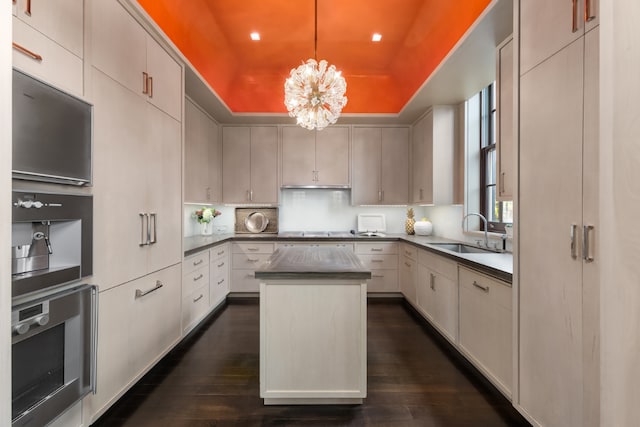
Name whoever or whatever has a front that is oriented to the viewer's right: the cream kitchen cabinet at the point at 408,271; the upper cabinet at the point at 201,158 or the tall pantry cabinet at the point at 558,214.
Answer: the upper cabinet

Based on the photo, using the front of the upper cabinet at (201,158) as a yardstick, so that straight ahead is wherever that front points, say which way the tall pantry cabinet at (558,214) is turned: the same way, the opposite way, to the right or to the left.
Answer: the opposite way

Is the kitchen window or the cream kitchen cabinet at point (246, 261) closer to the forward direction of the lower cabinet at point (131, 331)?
the kitchen window

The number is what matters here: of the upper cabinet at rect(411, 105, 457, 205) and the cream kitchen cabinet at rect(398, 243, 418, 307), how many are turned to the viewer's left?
2

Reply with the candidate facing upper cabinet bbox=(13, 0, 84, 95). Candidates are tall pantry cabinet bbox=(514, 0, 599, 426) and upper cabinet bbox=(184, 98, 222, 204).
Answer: the tall pantry cabinet

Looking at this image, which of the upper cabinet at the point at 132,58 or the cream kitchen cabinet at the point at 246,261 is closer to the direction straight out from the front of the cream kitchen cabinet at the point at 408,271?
the cream kitchen cabinet

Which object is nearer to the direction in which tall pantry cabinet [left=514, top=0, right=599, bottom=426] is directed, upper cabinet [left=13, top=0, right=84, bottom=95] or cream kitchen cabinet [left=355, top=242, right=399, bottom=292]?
the upper cabinet

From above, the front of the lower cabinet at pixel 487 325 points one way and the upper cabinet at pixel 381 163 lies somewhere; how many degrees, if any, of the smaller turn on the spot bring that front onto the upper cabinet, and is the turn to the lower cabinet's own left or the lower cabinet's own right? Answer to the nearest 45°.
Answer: approximately 90° to the lower cabinet's own right

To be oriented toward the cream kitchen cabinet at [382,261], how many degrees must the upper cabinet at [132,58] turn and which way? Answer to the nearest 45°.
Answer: approximately 45° to its left

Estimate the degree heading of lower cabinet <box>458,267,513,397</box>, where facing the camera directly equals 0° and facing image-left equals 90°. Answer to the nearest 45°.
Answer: approximately 45°

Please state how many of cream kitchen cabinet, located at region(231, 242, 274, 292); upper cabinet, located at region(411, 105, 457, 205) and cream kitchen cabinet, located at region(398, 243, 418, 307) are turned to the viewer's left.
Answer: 2

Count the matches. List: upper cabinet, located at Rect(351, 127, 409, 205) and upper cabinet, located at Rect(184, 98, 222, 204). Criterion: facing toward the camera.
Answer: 1

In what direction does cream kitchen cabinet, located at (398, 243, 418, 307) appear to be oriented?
to the viewer's left
